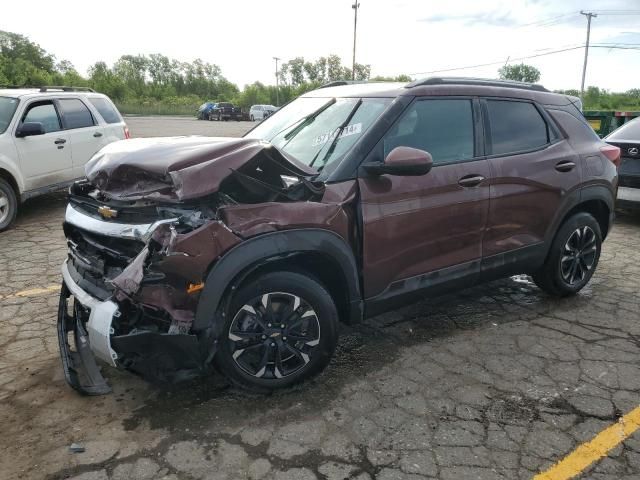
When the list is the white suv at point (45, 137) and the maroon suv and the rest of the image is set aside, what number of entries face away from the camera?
0

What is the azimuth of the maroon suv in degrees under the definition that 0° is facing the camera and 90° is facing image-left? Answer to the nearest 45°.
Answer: approximately 45°

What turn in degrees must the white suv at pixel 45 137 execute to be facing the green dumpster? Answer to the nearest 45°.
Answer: approximately 135° to its left

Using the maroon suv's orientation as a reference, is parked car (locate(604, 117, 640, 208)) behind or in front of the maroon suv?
behind

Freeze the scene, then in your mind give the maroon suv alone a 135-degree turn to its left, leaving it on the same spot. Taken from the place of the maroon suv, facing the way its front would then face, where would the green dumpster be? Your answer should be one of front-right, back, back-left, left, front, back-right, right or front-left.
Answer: front-left

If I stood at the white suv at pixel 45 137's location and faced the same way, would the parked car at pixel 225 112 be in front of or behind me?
behind

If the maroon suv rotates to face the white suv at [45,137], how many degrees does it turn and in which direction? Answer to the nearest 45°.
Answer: approximately 90° to its right
